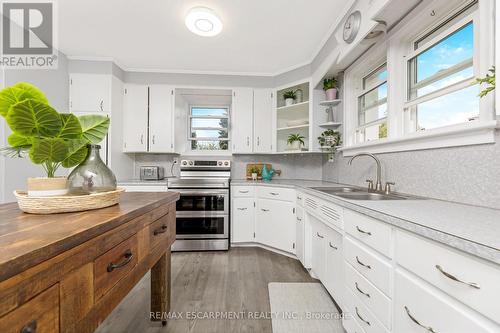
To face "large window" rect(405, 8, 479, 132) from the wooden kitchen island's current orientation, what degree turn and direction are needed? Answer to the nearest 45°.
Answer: approximately 45° to its left

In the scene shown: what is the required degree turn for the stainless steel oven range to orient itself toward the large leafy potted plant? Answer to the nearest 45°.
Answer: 0° — it already faces it

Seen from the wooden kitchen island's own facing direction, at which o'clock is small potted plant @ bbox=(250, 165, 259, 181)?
The small potted plant is roughly at 9 o'clock from the wooden kitchen island.

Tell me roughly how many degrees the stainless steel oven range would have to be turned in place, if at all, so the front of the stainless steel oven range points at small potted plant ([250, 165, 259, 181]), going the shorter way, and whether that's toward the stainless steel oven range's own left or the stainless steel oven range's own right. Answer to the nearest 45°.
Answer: approximately 135° to the stainless steel oven range's own left

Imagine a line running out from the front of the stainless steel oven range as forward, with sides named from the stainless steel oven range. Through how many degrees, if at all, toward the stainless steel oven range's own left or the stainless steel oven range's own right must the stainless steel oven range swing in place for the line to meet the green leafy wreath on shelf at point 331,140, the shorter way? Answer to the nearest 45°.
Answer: approximately 90° to the stainless steel oven range's own left

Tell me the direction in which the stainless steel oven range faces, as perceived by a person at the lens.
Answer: facing the viewer

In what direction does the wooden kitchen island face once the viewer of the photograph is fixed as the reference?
facing the viewer and to the right of the viewer

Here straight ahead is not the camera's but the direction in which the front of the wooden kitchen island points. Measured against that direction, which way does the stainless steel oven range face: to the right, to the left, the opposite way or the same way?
to the right

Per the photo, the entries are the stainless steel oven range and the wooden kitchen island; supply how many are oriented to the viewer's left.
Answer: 0

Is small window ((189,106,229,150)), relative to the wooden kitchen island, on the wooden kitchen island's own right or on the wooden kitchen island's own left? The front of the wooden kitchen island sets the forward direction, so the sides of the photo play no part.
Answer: on the wooden kitchen island's own left

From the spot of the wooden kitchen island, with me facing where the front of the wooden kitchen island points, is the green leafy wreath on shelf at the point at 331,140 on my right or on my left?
on my left

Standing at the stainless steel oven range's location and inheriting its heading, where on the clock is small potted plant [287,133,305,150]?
The small potted plant is roughly at 9 o'clock from the stainless steel oven range.

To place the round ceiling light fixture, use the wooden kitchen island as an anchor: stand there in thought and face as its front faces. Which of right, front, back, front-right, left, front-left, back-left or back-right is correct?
left
